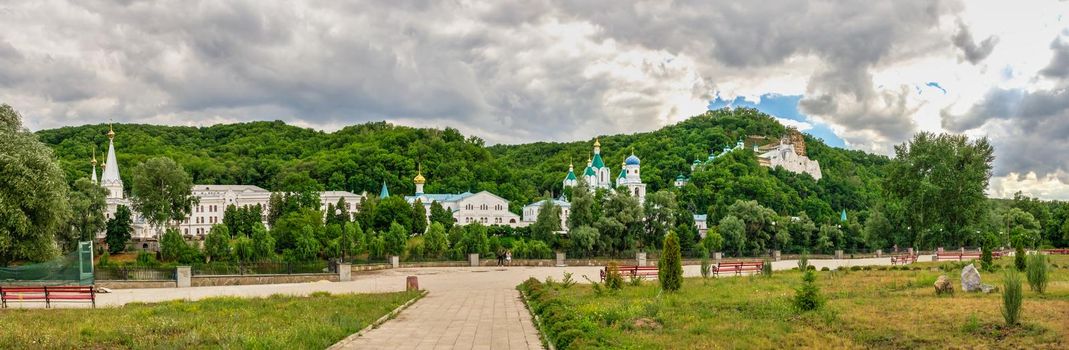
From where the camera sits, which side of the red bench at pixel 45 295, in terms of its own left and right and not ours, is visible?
back

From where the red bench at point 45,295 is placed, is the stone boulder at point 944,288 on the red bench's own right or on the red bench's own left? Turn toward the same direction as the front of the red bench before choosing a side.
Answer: on the red bench's own right

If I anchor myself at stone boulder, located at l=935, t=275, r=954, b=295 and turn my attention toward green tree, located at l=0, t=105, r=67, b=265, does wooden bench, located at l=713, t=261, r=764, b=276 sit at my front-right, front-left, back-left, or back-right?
front-right

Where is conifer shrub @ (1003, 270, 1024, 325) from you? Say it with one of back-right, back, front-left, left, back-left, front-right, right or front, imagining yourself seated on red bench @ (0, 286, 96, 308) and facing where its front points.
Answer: back-right

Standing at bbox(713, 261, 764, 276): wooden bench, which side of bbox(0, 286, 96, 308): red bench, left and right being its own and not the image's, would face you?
right

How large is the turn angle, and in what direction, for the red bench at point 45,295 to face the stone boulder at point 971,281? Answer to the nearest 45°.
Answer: approximately 135° to its right

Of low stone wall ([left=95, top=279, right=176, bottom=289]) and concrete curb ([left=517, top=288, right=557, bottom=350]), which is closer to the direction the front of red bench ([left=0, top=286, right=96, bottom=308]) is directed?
the low stone wall

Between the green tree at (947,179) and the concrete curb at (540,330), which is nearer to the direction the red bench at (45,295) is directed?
the green tree

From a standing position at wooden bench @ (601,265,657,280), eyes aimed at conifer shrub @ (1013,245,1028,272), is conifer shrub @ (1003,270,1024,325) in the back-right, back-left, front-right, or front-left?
front-right

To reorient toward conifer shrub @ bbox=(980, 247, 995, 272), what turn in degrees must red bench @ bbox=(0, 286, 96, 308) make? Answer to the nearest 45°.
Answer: approximately 90° to its right

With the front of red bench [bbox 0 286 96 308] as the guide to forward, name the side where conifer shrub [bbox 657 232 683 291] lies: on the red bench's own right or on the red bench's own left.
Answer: on the red bench's own right

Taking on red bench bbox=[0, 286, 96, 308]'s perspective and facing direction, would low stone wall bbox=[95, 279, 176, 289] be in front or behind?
in front

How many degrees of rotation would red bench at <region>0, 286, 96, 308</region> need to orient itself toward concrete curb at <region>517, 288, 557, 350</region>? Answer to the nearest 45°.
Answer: approximately 135° to its right

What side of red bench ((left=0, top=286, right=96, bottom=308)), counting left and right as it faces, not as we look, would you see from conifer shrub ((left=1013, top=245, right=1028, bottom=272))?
right
